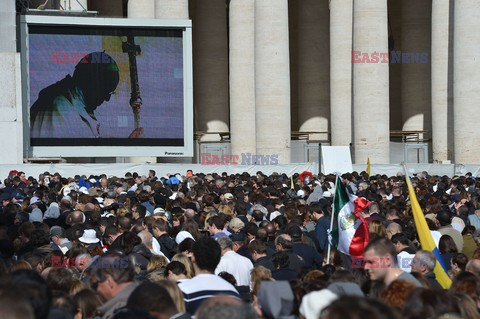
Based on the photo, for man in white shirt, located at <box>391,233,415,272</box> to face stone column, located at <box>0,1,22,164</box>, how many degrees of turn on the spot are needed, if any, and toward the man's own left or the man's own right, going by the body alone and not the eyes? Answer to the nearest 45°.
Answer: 0° — they already face it

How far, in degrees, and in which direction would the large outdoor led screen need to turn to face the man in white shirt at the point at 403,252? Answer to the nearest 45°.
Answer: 0° — it already faces them

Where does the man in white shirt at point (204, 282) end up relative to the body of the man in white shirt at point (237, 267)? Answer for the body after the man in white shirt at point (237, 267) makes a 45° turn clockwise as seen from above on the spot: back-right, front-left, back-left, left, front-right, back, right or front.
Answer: back

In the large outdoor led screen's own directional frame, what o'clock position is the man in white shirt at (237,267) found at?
The man in white shirt is roughly at 12 o'clock from the large outdoor led screen.

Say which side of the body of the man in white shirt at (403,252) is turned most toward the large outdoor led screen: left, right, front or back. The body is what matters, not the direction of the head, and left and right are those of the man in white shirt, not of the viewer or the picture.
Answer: front

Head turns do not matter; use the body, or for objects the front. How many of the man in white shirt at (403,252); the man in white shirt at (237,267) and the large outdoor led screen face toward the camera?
1

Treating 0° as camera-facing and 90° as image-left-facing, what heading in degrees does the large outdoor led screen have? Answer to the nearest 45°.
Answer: approximately 0°

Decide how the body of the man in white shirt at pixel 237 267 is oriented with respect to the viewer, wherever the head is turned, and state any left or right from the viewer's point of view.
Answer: facing away from the viewer and to the left of the viewer

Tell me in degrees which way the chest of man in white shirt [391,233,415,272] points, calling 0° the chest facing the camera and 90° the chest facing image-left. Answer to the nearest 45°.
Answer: approximately 135°

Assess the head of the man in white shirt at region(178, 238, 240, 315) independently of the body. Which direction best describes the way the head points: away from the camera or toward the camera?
away from the camera

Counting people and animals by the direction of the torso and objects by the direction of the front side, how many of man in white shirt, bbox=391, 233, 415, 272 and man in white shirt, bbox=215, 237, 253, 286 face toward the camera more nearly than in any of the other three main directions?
0

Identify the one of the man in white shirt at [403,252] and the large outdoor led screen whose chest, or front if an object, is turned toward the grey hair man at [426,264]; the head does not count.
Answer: the large outdoor led screen

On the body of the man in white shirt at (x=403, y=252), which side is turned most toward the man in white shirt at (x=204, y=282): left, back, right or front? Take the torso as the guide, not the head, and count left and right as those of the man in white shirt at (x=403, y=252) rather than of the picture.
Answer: left

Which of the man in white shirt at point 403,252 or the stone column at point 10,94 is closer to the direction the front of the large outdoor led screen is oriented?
the man in white shirt
